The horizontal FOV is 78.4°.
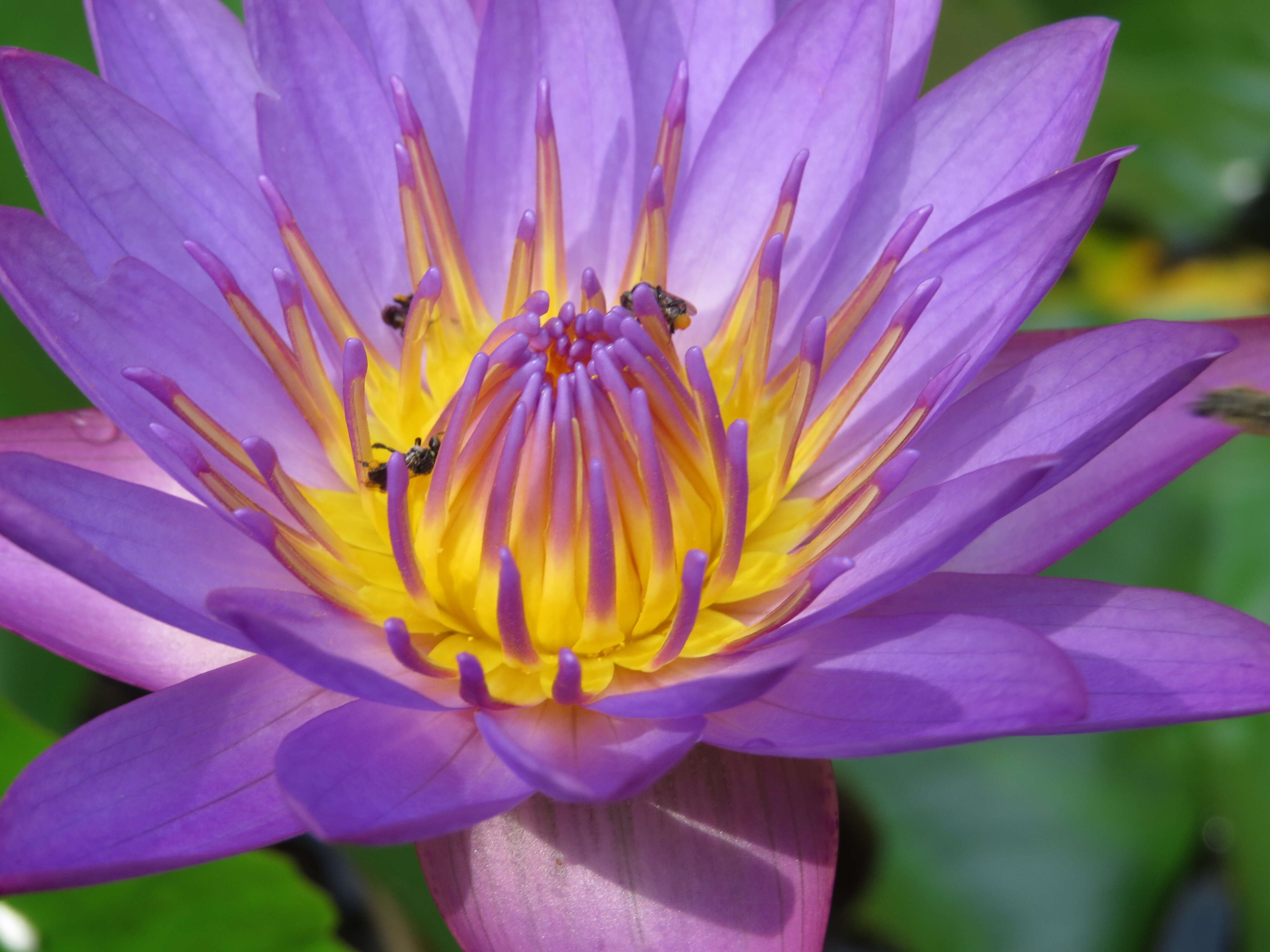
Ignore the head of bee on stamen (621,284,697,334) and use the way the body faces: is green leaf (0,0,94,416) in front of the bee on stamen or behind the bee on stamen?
in front

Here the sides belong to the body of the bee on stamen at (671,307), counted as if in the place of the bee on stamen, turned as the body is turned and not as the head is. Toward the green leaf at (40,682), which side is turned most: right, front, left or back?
front

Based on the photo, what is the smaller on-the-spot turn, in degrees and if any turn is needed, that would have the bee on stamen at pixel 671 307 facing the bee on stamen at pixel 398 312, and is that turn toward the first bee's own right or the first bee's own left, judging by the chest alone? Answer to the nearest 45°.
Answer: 0° — it already faces it

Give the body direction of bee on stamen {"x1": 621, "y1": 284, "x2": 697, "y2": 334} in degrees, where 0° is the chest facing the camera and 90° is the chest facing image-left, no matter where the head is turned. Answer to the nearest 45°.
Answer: approximately 90°
